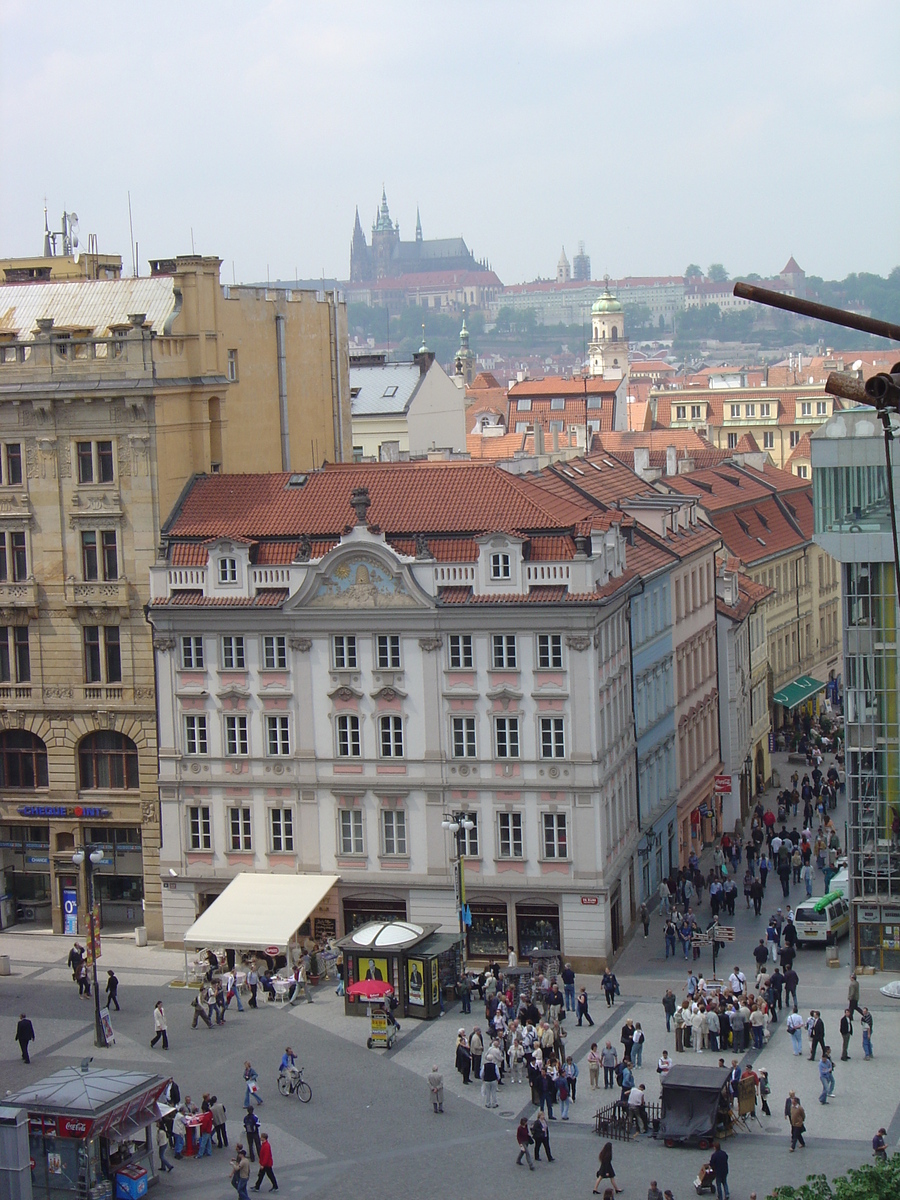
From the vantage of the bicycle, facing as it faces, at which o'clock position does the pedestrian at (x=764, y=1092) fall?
The pedestrian is roughly at 11 o'clock from the bicycle.

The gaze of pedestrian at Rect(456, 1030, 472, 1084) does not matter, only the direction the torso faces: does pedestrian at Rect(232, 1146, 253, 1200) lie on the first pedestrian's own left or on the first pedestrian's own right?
on the first pedestrian's own right

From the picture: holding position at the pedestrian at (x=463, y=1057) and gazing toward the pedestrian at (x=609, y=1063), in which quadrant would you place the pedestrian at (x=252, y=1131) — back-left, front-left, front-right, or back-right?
back-right

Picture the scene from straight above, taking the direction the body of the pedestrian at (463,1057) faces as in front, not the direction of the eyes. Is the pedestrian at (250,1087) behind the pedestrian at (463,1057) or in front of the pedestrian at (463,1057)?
behind

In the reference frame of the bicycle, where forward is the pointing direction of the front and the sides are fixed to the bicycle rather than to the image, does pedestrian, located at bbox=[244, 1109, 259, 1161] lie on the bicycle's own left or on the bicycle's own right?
on the bicycle's own right
